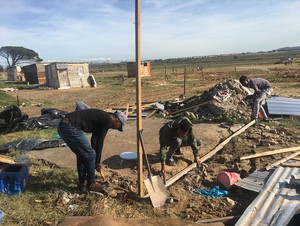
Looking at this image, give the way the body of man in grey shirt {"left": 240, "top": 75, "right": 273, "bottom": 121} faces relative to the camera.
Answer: to the viewer's left

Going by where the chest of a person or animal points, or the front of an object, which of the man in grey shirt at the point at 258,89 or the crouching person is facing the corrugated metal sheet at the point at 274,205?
the crouching person

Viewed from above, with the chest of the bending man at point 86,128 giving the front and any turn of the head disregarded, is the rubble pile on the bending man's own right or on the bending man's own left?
on the bending man's own left

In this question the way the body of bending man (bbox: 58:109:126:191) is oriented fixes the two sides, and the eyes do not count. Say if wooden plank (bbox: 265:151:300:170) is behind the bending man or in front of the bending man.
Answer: in front

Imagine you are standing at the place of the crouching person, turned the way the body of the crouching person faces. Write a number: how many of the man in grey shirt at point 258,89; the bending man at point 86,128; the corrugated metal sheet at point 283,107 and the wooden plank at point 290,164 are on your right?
1

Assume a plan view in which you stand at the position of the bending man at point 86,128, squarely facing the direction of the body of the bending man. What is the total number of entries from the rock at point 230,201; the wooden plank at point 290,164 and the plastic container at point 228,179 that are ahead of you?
3

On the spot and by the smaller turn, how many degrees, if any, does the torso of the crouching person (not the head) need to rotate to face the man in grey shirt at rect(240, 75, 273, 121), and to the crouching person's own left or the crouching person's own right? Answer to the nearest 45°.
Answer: approximately 90° to the crouching person's own left

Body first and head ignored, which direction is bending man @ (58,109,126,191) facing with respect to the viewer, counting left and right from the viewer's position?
facing to the right of the viewer

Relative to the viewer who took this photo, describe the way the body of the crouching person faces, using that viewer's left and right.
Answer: facing the viewer and to the right of the viewer

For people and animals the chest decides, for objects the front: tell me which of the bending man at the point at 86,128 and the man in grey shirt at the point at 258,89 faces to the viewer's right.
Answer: the bending man

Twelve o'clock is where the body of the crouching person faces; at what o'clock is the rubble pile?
The rubble pile is roughly at 8 o'clock from the crouching person.

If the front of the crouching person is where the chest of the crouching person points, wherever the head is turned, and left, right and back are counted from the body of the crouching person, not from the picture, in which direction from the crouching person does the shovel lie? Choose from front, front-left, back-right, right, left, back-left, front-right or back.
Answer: front-right

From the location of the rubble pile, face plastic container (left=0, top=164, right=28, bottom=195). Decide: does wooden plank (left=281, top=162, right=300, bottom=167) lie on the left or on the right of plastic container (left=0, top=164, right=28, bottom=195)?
left

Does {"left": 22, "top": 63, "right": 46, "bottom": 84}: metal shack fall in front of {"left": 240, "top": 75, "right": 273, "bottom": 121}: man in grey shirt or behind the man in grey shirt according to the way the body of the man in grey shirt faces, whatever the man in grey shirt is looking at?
in front
